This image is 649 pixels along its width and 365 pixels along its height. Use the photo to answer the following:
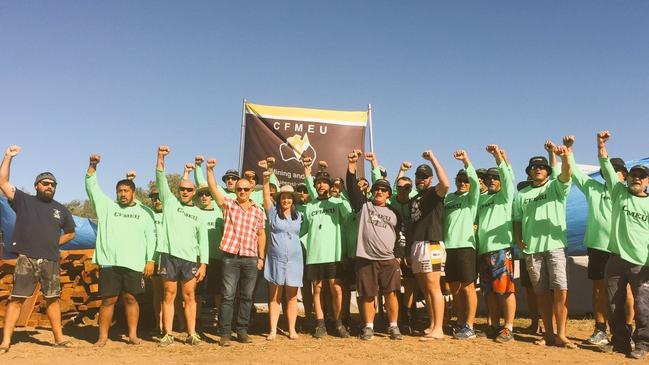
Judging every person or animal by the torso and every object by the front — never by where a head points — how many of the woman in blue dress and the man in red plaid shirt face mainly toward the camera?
2

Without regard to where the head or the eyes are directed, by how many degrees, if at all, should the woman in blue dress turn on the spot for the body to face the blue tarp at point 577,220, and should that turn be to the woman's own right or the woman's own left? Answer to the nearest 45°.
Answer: approximately 135° to the woman's own left

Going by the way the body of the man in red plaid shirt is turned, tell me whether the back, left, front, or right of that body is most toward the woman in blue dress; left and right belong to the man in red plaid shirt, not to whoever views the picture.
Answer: left

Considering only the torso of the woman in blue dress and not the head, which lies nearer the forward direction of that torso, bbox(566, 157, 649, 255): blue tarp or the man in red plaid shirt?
the man in red plaid shirt

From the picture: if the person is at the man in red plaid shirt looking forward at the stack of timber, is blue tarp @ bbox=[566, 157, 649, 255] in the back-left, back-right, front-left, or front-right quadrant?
back-right

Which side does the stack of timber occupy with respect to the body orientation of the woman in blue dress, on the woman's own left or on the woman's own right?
on the woman's own right

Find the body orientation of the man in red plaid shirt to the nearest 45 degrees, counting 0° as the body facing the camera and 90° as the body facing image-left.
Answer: approximately 0°

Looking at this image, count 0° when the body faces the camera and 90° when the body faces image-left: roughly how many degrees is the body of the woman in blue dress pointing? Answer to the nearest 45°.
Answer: approximately 0°

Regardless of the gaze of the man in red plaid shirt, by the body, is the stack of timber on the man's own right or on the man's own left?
on the man's own right

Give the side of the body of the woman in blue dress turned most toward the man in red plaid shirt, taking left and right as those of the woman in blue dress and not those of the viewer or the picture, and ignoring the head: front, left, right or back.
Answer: right

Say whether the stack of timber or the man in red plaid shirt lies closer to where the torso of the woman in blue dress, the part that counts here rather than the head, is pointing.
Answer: the man in red plaid shirt
